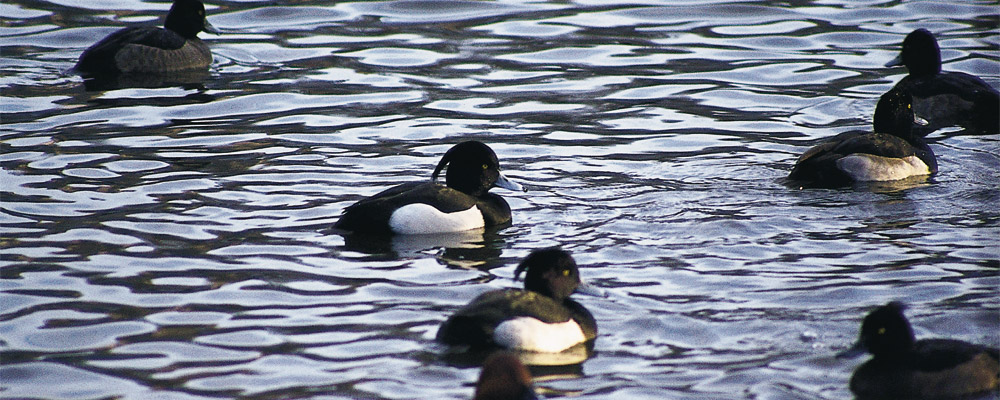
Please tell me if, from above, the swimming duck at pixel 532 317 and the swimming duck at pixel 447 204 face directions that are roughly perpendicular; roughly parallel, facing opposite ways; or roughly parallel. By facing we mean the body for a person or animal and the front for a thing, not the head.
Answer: roughly parallel

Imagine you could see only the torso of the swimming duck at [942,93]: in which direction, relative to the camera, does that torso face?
to the viewer's left

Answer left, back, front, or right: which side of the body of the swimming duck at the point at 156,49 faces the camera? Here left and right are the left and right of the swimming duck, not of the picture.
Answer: right

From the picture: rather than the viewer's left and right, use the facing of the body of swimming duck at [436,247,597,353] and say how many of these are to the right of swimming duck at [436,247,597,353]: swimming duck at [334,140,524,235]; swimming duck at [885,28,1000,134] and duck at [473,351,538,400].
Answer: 1

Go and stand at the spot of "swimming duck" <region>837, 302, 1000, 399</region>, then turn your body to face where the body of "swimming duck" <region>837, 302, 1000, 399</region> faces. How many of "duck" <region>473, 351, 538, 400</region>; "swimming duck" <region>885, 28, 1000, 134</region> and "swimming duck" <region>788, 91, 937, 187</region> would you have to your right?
2

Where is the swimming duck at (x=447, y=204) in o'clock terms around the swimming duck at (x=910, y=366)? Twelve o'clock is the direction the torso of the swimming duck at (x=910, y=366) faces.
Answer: the swimming duck at (x=447, y=204) is roughly at 1 o'clock from the swimming duck at (x=910, y=366).

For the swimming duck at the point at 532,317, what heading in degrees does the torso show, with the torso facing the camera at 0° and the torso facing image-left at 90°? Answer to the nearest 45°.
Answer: approximately 270°

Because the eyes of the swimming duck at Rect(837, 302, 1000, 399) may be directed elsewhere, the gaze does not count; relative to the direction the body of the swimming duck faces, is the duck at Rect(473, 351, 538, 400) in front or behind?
in front

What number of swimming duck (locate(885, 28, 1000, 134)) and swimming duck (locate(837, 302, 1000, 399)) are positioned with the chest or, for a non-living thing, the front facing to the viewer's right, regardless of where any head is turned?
0

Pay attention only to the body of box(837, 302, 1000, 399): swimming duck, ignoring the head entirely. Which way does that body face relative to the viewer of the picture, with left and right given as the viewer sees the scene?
facing to the left of the viewer

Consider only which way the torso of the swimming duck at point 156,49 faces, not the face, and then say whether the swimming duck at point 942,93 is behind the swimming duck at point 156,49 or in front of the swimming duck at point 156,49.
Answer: in front

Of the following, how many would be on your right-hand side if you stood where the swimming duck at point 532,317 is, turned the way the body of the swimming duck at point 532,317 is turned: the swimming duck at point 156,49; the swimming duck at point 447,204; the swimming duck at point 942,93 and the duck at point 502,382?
1

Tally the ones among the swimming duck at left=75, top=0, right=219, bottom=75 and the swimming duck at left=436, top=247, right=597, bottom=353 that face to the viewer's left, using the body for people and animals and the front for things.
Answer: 0

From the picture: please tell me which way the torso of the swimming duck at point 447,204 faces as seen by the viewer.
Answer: to the viewer's right
